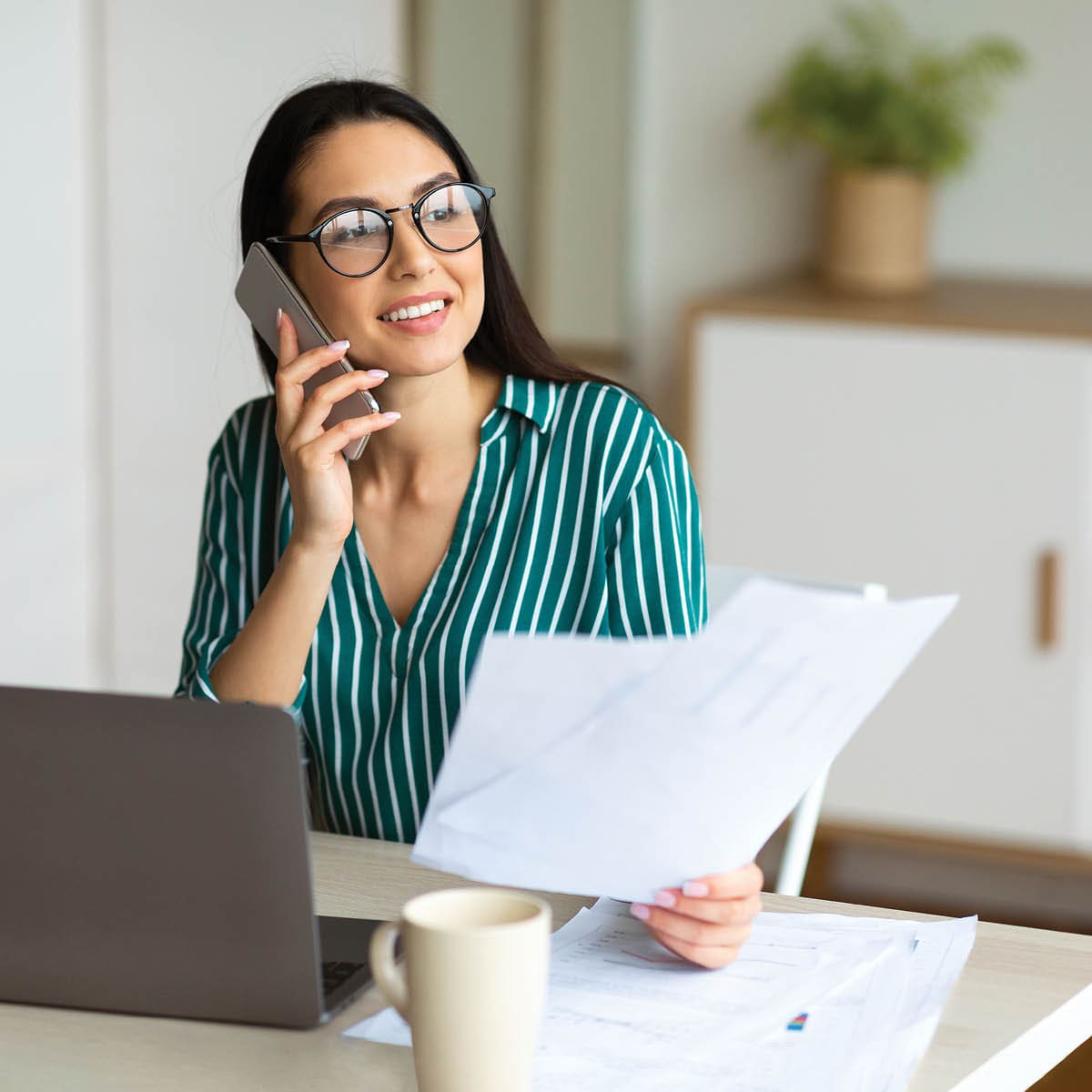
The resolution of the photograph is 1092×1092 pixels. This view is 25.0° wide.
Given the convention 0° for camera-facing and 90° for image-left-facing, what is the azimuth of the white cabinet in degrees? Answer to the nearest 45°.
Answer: approximately 0°

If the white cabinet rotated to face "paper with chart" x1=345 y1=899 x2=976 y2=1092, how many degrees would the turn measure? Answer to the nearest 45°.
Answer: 0° — it already faces it

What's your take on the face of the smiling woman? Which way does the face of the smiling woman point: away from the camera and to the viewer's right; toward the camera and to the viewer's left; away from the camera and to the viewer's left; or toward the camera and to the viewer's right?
toward the camera and to the viewer's right

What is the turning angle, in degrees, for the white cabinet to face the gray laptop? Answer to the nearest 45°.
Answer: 0° — it already faces it

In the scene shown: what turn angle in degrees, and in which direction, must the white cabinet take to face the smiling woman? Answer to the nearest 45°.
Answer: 0° — it already faces them

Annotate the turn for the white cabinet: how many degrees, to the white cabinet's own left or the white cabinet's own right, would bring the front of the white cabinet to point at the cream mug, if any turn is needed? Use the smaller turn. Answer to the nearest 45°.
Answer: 0° — it already faces it
